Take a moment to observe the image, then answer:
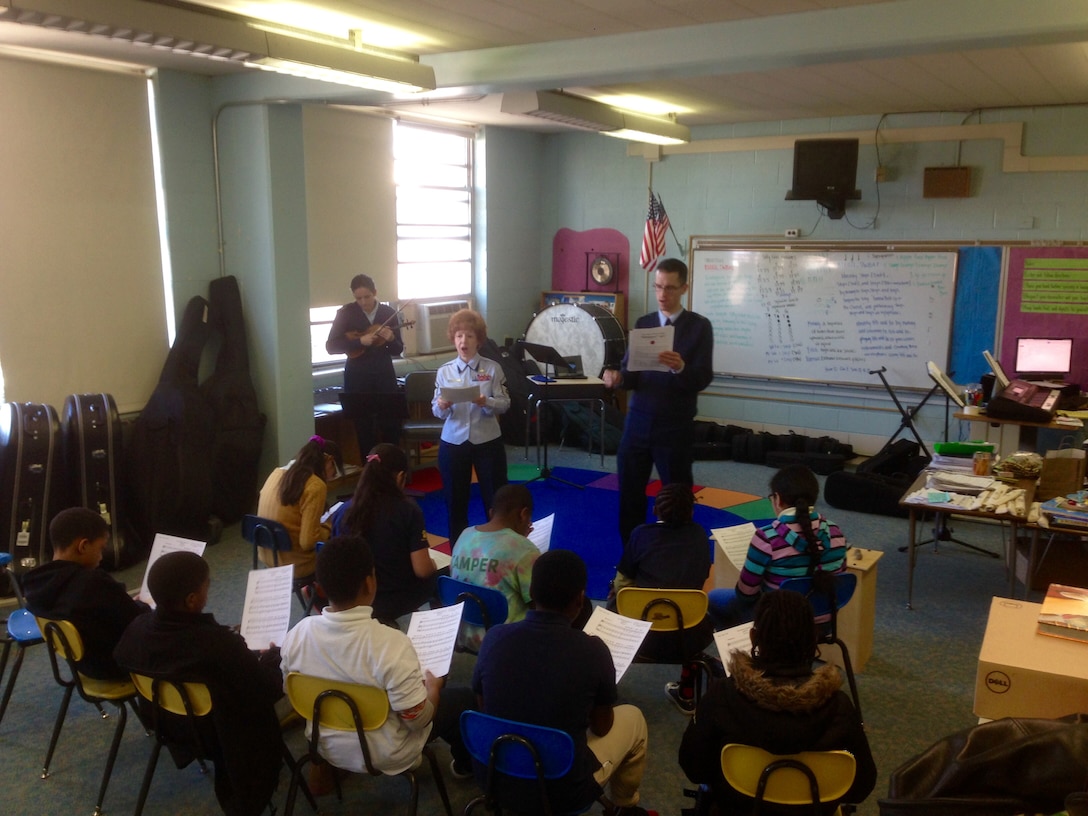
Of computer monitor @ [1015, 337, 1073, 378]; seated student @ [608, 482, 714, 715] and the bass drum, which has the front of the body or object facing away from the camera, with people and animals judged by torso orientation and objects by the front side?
the seated student

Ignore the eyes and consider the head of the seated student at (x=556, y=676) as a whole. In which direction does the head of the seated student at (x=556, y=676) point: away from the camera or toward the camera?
away from the camera

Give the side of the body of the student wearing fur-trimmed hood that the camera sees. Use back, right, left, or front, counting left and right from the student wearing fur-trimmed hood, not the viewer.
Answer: back

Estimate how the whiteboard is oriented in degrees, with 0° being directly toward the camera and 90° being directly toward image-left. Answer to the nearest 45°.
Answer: approximately 0°

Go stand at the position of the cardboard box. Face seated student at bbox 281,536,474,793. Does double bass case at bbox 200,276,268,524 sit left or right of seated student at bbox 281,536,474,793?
right

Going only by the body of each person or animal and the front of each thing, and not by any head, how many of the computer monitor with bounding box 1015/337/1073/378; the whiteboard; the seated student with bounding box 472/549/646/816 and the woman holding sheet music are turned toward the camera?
3

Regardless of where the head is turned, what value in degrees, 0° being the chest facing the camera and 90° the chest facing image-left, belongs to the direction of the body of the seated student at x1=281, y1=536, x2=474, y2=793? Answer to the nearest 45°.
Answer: approximately 225°

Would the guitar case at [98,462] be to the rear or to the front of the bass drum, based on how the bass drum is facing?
to the front

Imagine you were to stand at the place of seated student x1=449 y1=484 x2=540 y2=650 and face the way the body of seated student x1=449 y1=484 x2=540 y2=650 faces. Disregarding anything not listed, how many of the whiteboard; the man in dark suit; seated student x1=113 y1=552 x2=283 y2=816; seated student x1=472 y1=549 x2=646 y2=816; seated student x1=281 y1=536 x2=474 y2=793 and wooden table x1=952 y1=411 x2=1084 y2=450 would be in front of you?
3

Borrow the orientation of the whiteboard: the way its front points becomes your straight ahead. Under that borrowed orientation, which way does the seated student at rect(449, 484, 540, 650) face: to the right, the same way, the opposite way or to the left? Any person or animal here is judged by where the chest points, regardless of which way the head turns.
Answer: the opposite way

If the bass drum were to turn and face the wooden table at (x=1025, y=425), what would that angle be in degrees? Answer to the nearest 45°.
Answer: approximately 90° to its left

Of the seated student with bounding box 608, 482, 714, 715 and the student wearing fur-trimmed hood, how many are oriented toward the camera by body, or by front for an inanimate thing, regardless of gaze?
0
